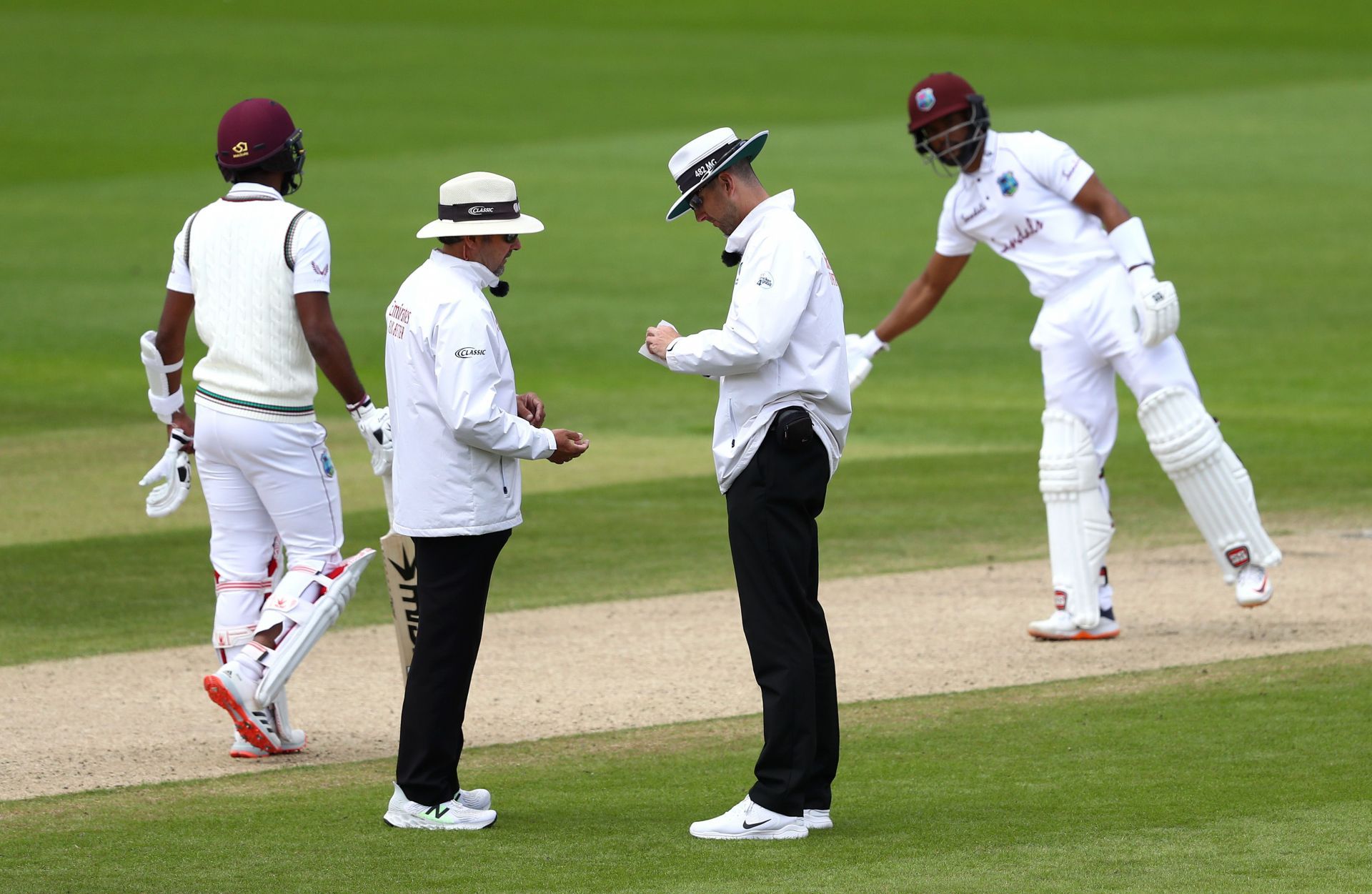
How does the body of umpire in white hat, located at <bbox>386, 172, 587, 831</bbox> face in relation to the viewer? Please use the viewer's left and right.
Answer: facing to the right of the viewer

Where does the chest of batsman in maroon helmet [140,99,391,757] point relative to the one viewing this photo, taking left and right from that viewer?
facing away from the viewer and to the right of the viewer

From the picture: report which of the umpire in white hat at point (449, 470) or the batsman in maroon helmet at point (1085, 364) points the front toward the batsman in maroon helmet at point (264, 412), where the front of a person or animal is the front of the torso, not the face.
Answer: the batsman in maroon helmet at point (1085, 364)

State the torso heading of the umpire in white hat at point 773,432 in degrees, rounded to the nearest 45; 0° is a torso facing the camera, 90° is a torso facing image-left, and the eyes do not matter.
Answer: approximately 90°

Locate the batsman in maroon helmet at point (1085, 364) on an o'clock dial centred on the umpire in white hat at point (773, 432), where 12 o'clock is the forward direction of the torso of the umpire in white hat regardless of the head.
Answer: The batsman in maroon helmet is roughly at 4 o'clock from the umpire in white hat.

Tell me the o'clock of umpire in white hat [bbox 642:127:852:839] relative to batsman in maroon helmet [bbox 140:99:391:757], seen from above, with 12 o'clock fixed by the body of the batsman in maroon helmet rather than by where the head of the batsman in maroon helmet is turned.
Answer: The umpire in white hat is roughly at 5 o'clock from the batsman in maroon helmet.

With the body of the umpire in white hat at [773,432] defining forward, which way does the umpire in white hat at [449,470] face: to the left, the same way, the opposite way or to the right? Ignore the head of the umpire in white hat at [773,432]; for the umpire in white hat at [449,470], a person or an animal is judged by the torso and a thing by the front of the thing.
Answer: the opposite way

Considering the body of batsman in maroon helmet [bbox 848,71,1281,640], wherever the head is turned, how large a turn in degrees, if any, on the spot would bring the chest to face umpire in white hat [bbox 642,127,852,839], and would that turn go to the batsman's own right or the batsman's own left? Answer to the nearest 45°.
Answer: approximately 45° to the batsman's own left
